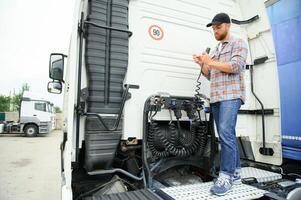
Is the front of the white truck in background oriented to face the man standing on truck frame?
no

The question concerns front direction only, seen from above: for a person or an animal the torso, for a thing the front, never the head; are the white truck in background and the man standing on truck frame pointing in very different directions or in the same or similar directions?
very different directions

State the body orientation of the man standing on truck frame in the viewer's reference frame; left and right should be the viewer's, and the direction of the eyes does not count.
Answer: facing the viewer and to the left of the viewer

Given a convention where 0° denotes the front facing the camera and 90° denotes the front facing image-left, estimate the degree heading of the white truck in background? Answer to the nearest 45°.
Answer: approximately 270°

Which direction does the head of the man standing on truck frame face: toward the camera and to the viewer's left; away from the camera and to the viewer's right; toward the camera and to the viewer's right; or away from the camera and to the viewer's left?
toward the camera and to the viewer's left

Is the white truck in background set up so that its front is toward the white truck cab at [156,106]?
no

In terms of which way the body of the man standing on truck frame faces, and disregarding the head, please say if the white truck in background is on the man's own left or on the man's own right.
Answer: on the man's own right
